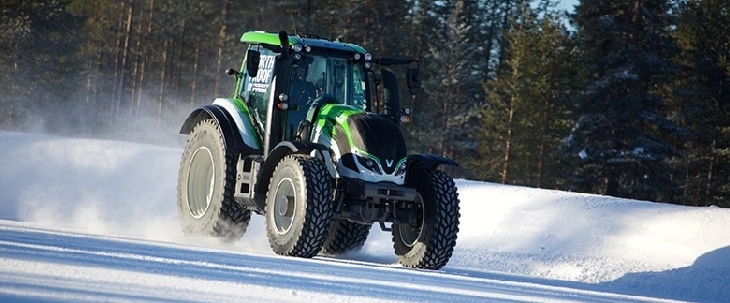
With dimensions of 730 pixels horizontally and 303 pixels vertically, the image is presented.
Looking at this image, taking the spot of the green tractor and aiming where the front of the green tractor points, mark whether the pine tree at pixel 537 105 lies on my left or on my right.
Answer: on my left

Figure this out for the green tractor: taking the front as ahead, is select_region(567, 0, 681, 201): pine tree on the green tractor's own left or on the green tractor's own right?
on the green tractor's own left

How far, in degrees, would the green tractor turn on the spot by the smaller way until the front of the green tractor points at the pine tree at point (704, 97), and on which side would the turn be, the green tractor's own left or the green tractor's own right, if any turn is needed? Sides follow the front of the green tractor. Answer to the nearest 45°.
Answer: approximately 90° to the green tractor's own left

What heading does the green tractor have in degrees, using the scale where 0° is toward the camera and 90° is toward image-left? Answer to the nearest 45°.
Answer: approximately 315°
